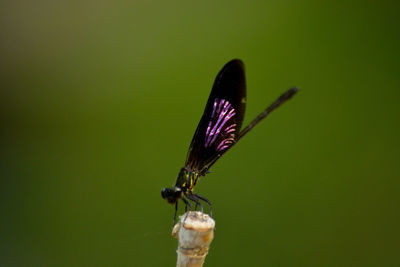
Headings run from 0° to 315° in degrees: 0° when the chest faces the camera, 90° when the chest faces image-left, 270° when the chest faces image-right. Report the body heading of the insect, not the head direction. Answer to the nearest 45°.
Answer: approximately 90°
